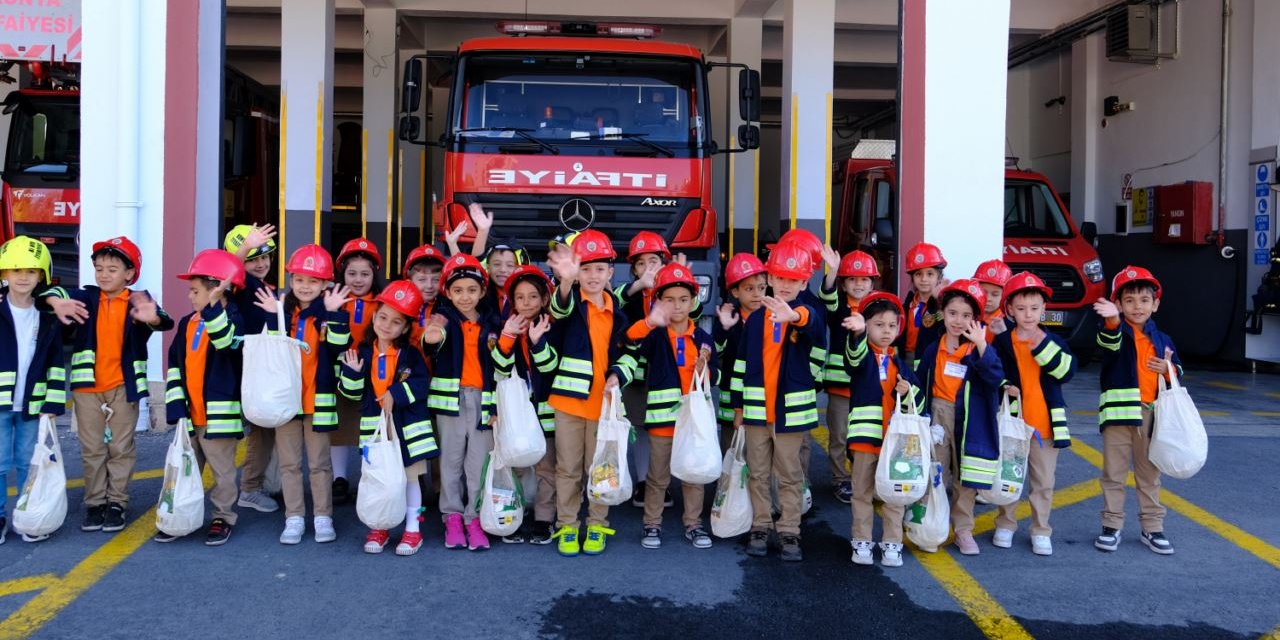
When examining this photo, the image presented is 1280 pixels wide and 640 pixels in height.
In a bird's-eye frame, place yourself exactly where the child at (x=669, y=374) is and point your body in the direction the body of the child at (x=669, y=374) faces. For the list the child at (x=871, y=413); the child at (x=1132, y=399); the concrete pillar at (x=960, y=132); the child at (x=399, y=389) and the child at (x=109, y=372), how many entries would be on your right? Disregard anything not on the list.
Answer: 2

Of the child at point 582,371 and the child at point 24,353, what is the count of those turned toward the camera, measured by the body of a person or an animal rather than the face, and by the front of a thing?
2

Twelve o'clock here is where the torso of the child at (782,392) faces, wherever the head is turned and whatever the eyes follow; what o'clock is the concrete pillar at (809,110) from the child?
The concrete pillar is roughly at 6 o'clock from the child.

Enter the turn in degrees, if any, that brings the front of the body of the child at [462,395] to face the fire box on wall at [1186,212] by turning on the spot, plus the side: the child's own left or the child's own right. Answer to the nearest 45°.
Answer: approximately 135° to the child's own left

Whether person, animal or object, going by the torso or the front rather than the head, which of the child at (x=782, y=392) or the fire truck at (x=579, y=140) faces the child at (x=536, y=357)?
the fire truck

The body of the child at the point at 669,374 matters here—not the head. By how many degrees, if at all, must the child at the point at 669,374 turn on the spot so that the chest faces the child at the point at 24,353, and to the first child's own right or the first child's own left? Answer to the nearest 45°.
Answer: approximately 90° to the first child's own right

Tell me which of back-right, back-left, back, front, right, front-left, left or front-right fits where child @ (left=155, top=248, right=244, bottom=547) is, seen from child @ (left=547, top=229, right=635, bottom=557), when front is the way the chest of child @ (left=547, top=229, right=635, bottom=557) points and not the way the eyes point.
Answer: right

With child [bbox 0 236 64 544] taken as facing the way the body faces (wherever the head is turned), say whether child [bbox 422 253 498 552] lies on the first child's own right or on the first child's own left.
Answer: on the first child's own left

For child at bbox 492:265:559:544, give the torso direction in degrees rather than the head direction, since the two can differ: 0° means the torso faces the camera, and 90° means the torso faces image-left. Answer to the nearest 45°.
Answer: approximately 0°

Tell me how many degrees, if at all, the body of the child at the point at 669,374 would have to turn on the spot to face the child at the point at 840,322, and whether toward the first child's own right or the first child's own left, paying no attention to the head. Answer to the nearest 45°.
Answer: approximately 135° to the first child's own left
